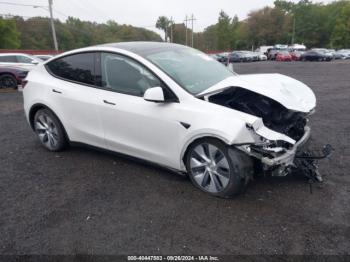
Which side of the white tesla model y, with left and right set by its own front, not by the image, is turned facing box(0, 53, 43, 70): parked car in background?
back

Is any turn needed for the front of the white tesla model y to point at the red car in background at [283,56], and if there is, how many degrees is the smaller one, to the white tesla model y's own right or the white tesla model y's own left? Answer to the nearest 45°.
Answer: approximately 135° to the white tesla model y's own left

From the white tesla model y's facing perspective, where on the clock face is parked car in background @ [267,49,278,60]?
The parked car in background is roughly at 8 o'clock from the white tesla model y.

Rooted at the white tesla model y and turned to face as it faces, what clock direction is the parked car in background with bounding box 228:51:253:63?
The parked car in background is roughly at 8 o'clock from the white tesla model y.

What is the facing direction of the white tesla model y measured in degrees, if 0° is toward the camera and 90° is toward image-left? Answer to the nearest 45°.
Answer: approximately 315°

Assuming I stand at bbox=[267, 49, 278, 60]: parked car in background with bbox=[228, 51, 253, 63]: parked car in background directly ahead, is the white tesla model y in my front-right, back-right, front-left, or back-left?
front-left

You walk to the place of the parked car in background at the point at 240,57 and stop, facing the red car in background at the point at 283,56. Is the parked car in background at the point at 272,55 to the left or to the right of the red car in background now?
left
